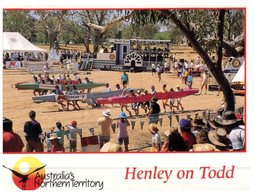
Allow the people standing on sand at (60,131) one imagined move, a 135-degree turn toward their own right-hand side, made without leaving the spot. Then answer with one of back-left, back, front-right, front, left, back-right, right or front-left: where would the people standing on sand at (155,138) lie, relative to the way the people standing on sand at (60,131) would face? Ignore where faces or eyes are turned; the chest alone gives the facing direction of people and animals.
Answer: front-left

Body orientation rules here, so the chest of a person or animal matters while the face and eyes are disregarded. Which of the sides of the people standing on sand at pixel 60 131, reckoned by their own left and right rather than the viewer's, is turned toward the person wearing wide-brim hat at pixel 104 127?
right

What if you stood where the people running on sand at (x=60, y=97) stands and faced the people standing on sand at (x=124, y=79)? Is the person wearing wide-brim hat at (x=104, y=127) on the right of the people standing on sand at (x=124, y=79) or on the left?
right

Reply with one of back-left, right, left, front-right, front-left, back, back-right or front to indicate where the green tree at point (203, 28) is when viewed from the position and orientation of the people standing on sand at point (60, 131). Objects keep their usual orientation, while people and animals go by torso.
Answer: right

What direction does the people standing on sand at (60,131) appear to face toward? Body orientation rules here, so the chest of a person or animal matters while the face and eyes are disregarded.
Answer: away from the camera
